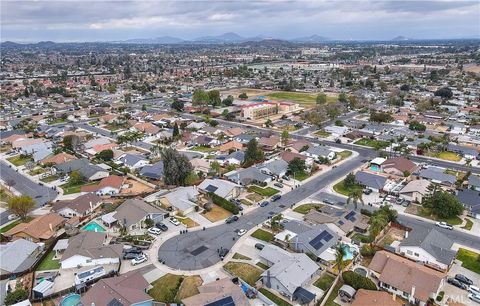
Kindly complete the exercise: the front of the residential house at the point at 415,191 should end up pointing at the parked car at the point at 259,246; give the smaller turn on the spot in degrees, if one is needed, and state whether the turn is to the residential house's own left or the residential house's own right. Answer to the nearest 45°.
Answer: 0° — it already faces it

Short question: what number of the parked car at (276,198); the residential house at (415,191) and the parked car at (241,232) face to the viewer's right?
0

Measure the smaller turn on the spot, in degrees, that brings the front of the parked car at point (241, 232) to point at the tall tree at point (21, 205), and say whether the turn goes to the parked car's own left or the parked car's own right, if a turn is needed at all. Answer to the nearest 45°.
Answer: approximately 135° to the parked car's own left

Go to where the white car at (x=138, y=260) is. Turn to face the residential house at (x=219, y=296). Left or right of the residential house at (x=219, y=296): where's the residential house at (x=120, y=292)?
right

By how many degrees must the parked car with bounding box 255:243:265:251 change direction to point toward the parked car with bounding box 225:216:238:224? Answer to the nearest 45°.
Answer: approximately 180°

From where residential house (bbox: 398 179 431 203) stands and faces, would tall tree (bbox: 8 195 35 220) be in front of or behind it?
in front

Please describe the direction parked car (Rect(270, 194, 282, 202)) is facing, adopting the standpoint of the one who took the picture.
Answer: facing the viewer and to the left of the viewer

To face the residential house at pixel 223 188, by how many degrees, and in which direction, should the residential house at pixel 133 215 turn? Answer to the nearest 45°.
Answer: approximately 45° to its left
